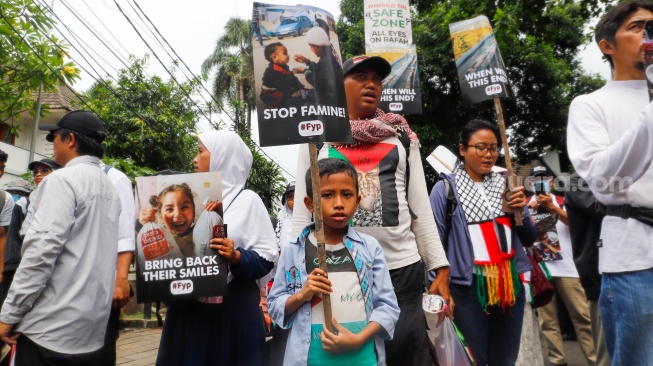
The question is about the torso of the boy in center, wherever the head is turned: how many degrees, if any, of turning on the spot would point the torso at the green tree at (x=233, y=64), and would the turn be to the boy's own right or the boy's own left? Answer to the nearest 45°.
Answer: approximately 180°

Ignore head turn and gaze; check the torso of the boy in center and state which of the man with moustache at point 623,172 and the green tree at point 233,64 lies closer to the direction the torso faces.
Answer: the man with moustache

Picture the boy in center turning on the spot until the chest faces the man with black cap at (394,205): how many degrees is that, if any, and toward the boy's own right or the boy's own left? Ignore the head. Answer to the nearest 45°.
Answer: approximately 135° to the boy's own left

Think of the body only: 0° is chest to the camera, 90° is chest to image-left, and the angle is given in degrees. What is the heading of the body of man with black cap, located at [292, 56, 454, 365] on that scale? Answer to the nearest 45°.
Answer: approximately 45°

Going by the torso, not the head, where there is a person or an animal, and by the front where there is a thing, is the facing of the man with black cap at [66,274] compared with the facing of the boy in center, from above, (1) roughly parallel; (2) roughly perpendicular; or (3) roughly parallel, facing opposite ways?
roughly perpendicular

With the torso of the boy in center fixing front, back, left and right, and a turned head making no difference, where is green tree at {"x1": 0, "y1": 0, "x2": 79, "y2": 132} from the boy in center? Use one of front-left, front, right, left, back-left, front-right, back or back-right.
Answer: back-right

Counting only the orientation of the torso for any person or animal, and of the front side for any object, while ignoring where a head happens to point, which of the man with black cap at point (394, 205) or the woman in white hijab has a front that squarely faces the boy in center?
the man with black cap
